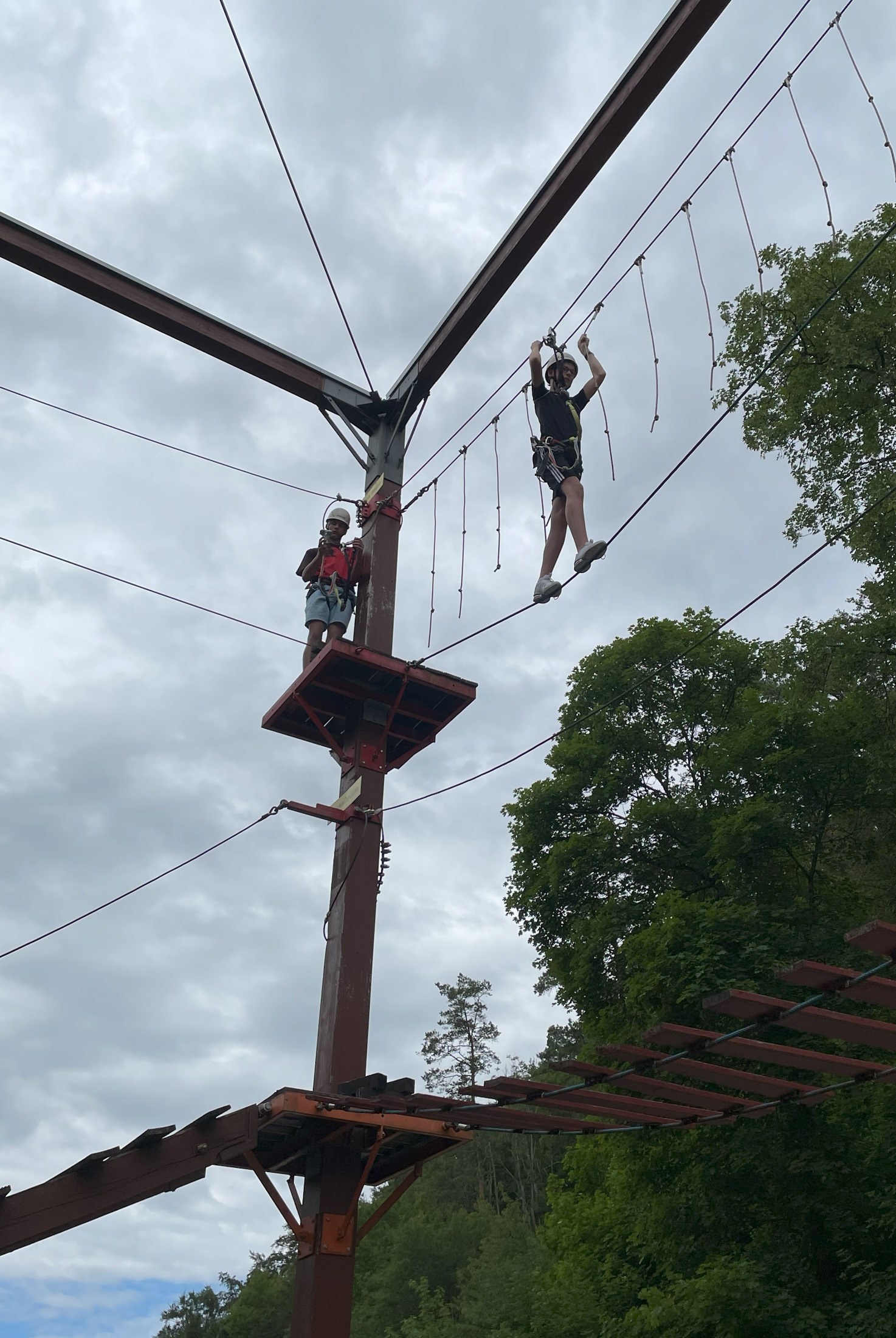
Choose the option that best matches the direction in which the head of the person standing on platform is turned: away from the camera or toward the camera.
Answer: toward the camera

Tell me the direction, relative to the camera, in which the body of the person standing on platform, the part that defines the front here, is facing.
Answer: toward the camera

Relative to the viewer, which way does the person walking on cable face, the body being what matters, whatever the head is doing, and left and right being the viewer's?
facing the viewer and to the right of the viewer

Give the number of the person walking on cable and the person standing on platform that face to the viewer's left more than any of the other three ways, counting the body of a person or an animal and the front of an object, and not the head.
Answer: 0
